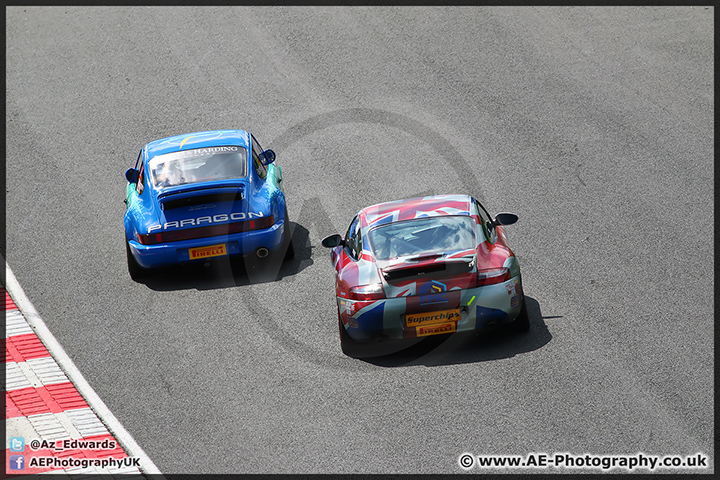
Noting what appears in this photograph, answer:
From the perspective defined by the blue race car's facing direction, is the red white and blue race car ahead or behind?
behind

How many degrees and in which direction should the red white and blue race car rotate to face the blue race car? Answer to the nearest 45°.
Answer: approximately 45° to its left

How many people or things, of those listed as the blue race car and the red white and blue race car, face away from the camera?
2

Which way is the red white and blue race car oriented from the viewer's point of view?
away from the camera

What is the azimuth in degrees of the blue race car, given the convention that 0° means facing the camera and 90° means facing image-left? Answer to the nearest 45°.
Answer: approximately 180°
